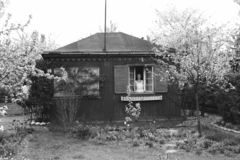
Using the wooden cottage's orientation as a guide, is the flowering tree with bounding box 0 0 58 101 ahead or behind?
ahead

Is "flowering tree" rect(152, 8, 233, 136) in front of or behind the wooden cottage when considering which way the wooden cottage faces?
in front

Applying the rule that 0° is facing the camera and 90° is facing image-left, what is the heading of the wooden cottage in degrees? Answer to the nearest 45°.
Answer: approximately 0°

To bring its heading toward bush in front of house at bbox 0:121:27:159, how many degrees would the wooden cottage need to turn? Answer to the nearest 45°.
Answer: approximately 45° to its right
